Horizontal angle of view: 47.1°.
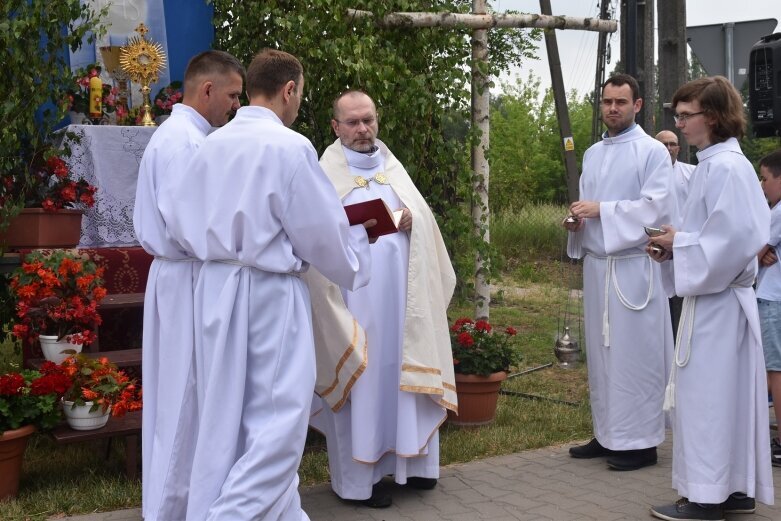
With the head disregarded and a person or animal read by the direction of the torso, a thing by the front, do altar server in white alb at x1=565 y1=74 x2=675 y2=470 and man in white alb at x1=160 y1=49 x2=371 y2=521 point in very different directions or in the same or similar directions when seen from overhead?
very different directions

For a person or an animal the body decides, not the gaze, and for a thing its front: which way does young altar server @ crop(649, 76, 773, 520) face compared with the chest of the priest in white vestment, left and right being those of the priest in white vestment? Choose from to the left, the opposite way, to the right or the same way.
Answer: to the right

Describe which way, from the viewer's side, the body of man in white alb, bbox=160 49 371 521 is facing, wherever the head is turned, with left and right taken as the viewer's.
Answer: facing away from the viewer and to the right of the viewer

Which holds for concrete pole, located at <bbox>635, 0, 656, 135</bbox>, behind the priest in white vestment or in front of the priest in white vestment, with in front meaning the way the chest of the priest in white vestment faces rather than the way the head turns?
behind

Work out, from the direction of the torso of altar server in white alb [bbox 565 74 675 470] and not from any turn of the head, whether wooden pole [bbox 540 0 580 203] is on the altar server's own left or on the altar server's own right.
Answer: on the altar server's own right

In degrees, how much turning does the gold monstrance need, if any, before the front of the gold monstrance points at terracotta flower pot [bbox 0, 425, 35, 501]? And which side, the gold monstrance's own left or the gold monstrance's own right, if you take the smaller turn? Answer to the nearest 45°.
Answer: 0° — it already faces it

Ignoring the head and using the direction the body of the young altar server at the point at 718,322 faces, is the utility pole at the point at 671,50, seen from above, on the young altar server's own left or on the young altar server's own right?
on the young altar server's own right

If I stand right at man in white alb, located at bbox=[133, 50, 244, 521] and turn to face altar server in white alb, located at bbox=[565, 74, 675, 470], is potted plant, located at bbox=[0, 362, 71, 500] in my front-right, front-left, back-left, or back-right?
back-left

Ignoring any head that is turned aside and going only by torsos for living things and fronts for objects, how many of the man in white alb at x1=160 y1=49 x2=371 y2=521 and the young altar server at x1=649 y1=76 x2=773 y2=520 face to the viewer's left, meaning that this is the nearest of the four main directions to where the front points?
1

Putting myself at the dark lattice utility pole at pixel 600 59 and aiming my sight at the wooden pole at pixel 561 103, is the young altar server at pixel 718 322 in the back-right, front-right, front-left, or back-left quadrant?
front-left

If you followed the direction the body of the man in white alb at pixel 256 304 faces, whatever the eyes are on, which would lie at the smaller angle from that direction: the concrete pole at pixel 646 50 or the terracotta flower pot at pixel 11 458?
the concrete pole

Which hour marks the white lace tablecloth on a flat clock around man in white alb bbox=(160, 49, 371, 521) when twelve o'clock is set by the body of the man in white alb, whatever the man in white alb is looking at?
The white lace tablecloth is roughly at 10 o'clock from the man in white alb.

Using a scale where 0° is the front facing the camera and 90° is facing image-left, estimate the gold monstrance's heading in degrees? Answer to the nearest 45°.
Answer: approximately 0°

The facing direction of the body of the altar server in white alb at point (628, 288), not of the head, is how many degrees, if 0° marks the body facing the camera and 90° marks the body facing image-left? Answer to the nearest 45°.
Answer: approximately 45°

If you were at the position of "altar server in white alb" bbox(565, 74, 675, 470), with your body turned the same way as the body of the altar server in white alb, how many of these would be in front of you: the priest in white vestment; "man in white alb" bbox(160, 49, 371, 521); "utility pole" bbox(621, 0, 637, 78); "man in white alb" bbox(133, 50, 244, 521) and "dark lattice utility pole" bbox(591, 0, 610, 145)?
3

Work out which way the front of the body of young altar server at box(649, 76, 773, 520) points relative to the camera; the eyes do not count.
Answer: to the viewer's left

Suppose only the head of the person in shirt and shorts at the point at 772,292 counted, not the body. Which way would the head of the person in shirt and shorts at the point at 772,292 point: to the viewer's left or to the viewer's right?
to the viewer's left

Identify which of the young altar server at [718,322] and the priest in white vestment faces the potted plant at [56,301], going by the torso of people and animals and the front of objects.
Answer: the young altar server

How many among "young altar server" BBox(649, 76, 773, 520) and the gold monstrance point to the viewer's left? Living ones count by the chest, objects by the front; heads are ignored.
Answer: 1
